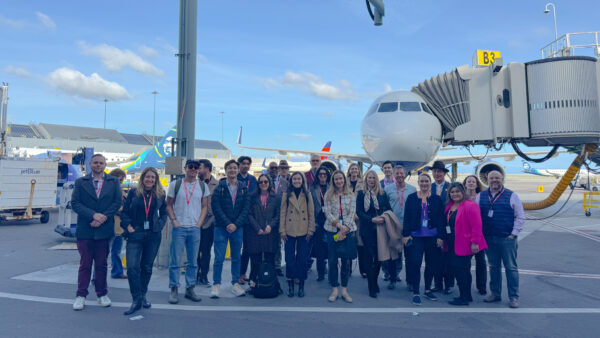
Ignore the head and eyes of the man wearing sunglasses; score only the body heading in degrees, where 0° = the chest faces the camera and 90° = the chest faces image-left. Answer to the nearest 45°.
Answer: approximately 0°

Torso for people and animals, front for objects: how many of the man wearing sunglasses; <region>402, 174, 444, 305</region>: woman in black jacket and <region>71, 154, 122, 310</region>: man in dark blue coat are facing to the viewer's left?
0

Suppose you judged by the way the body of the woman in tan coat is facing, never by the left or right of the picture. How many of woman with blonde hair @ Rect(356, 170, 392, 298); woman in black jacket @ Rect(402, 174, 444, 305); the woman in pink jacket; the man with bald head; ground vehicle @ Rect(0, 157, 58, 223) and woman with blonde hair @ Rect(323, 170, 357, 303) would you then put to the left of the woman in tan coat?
5

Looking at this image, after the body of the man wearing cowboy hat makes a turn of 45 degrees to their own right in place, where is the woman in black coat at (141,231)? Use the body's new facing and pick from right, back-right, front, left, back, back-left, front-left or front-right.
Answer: front

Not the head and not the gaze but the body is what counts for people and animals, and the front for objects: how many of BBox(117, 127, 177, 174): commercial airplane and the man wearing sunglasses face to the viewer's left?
1

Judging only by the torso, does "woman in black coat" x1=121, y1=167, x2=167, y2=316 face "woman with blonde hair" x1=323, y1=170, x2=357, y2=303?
no

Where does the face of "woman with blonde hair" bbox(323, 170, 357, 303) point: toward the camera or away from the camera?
toward the camera

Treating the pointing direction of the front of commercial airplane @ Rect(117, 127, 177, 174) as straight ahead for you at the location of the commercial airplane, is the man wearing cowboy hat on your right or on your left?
on your left

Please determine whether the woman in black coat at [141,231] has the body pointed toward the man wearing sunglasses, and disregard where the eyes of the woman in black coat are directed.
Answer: no

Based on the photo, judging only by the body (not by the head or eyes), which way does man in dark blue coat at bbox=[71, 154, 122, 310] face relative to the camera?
toward the camera

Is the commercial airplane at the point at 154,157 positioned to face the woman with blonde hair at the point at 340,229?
no

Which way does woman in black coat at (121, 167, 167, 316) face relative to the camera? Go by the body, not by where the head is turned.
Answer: toward the camera

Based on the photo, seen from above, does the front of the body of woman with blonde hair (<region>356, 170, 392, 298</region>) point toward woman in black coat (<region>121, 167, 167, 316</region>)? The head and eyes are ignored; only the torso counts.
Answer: no

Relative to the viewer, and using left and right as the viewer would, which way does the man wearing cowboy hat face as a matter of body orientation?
facing the viewer

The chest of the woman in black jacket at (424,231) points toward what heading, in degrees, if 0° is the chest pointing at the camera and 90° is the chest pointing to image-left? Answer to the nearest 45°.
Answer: approximately 0°

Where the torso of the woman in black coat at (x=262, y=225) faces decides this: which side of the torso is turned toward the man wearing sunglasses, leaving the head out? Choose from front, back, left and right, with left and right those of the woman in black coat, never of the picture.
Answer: right
